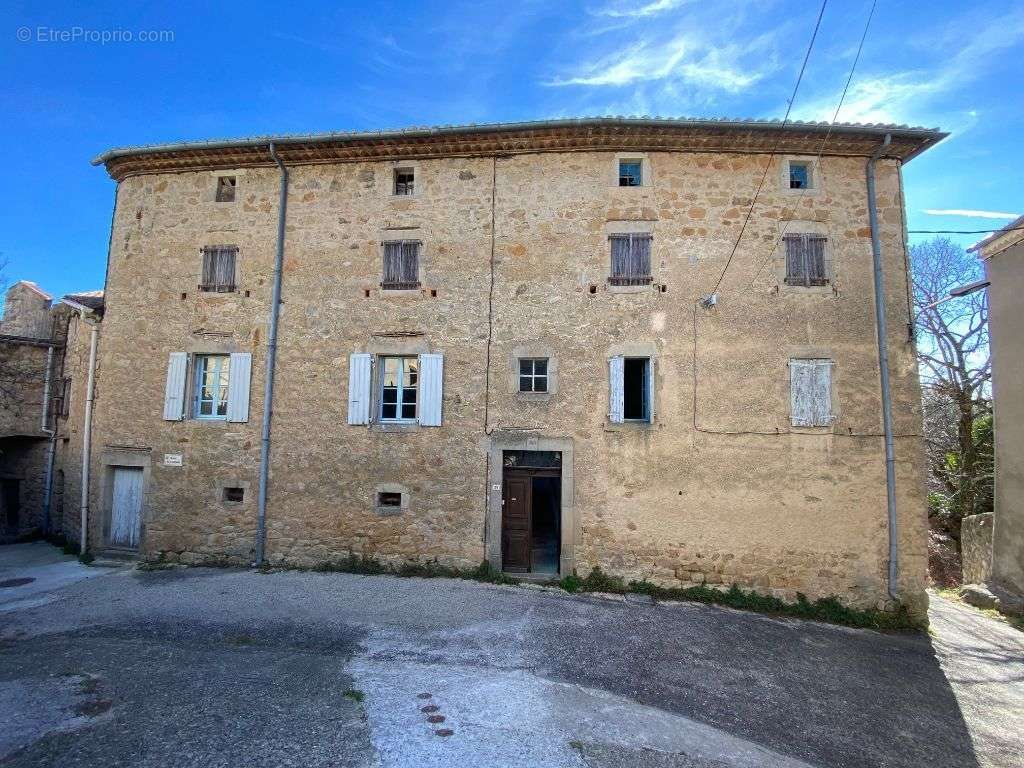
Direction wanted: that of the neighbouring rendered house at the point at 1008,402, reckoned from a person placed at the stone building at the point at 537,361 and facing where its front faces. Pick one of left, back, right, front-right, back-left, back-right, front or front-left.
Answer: left

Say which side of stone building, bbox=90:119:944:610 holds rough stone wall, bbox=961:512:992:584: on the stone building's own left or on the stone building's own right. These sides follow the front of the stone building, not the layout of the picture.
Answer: on the stone building's own left

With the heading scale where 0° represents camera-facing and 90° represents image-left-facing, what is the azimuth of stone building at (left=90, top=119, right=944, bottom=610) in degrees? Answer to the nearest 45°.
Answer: approximately 0°

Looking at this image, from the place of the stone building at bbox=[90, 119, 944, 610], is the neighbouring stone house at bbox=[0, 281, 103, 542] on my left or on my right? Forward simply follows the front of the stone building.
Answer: on my right
